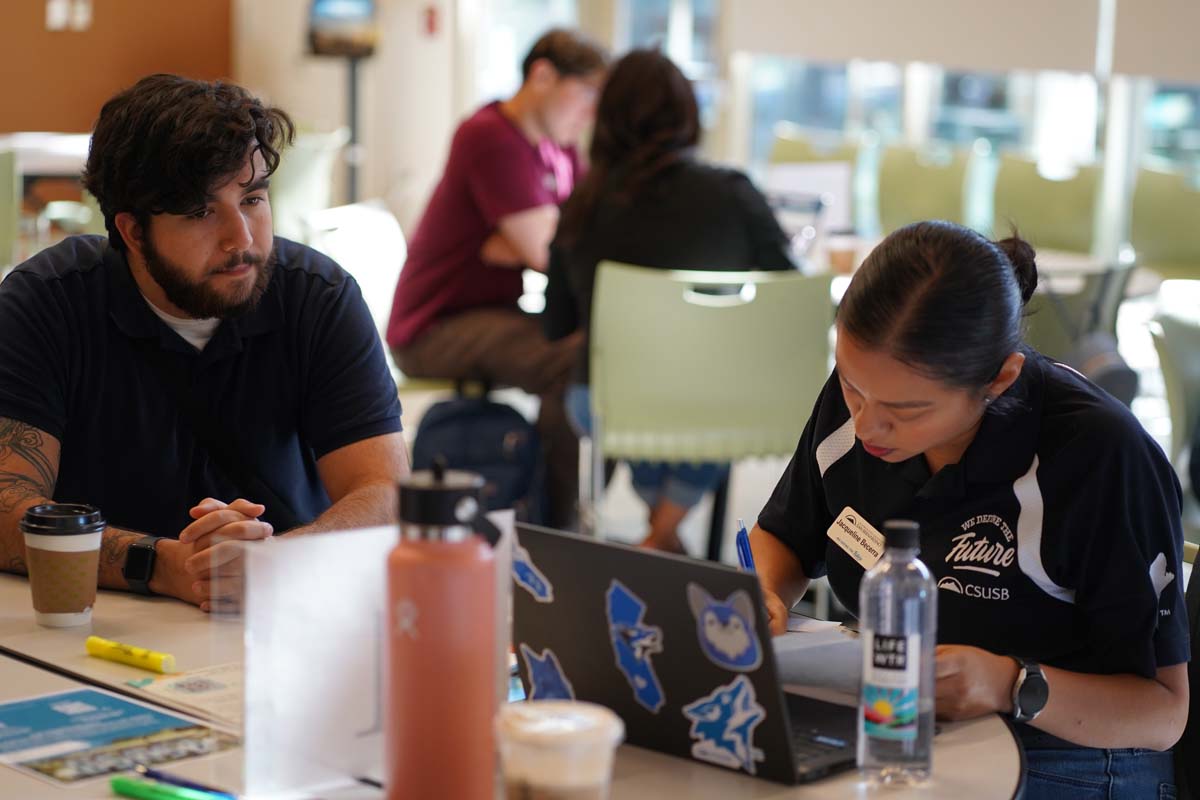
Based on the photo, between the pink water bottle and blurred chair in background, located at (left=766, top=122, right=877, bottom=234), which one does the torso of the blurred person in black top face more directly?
the blurred chair in background

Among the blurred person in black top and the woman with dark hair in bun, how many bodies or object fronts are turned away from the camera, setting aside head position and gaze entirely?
1

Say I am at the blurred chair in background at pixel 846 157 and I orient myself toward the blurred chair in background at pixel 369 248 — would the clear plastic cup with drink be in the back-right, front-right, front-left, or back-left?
front-left

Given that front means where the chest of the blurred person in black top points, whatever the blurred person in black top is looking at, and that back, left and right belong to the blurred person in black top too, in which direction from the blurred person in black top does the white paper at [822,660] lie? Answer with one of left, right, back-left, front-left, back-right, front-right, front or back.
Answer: back

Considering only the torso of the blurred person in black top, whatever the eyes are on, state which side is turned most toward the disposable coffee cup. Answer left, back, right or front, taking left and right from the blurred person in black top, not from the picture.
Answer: back

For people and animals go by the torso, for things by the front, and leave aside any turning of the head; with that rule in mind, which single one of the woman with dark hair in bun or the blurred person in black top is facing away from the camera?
the blurred person in black top

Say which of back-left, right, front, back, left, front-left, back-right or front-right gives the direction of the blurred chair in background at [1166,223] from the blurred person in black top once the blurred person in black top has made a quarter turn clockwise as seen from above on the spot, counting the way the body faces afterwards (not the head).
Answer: front-left

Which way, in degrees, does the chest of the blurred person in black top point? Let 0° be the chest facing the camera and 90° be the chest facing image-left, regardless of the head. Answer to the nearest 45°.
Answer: approximately 180°

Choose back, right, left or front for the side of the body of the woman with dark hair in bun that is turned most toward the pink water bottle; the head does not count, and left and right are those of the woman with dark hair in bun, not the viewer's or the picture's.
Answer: front

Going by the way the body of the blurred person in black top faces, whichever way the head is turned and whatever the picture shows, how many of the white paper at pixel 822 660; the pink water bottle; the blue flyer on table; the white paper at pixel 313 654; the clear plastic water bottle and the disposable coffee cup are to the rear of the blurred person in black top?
6

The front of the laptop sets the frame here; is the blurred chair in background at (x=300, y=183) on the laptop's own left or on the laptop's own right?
on the laptop's own left

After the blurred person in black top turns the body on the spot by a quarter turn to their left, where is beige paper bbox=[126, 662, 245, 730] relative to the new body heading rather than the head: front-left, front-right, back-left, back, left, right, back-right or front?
left

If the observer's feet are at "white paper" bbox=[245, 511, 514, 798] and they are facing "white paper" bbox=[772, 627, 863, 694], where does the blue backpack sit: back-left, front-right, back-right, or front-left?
front-left

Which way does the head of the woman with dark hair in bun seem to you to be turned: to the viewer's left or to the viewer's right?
to the viewer's left

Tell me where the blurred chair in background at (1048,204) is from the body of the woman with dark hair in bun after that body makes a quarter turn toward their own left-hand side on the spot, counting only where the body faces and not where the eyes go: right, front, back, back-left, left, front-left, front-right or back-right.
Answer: back-left

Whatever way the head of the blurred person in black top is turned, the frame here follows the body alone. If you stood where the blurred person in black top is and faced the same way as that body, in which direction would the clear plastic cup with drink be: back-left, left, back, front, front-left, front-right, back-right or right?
back

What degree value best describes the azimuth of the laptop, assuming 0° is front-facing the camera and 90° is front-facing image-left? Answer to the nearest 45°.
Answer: approximately 225°

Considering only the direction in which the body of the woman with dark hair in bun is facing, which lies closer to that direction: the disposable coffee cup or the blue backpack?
the disposable coffee cup
